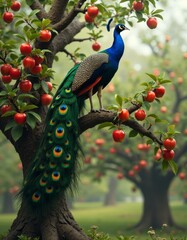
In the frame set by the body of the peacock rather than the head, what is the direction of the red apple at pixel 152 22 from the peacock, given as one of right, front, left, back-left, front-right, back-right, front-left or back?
front-left

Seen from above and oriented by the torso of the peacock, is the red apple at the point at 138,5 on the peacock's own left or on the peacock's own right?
on the peacock's own left

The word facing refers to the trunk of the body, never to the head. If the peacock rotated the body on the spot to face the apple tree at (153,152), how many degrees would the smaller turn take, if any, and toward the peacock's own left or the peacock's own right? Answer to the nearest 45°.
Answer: approximately 90° to the peacock's own left

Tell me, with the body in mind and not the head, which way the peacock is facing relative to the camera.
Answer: to the viewer's right
